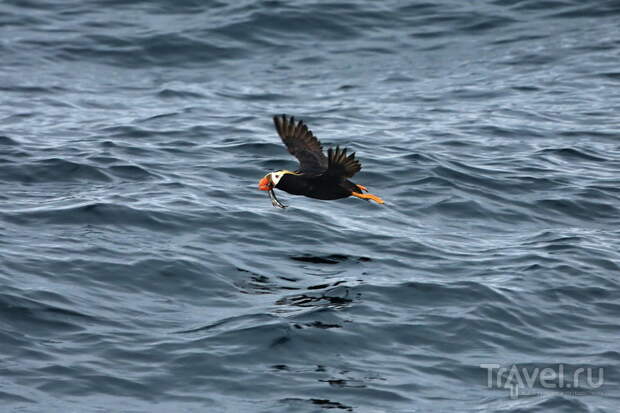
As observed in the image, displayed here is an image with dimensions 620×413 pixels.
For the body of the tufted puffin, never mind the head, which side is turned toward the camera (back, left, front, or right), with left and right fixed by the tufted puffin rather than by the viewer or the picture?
left
